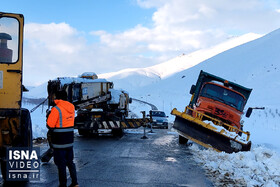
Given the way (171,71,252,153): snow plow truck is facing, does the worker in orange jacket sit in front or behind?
in front

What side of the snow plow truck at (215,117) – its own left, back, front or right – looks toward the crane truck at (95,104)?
right

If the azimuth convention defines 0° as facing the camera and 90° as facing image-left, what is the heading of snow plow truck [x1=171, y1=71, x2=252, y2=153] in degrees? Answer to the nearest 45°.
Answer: approximately 0°

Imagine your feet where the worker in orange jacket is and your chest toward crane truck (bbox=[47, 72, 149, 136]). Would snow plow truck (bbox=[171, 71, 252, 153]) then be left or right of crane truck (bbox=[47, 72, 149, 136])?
right

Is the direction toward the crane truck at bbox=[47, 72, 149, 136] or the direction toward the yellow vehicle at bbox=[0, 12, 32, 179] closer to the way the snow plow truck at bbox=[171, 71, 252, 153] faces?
the yellow vehicle

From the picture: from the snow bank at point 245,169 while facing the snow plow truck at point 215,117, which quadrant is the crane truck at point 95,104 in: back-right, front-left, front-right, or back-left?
front-left

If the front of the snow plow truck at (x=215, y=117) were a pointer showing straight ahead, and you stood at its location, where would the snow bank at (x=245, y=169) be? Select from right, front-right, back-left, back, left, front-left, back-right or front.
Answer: front

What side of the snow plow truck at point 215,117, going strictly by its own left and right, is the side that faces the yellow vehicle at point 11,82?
front
